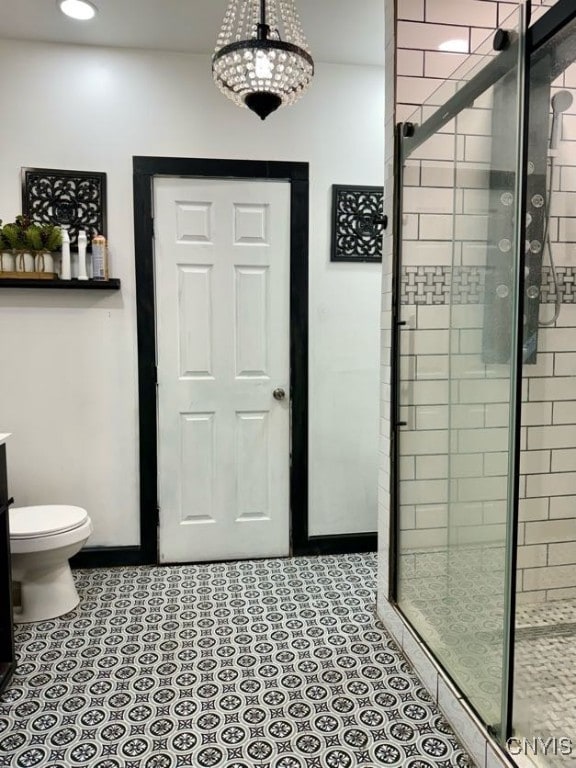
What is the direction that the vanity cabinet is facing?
to the viewer's right

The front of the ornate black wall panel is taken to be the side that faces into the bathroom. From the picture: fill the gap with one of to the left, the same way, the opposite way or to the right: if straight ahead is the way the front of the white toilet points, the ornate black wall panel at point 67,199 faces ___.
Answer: to the right

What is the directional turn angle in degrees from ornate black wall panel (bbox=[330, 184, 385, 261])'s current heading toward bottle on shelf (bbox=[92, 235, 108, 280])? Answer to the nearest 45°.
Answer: approximately 90° to its right

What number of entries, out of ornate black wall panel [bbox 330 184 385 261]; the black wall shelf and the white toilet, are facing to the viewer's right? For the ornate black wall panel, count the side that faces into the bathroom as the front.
1

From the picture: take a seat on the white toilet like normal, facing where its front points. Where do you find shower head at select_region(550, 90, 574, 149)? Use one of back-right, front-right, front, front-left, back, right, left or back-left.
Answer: front-right

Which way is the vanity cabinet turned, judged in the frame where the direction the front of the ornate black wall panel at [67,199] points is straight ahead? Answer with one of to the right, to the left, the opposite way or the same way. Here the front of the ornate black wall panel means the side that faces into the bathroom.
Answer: to the left

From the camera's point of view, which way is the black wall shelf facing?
toward the camera

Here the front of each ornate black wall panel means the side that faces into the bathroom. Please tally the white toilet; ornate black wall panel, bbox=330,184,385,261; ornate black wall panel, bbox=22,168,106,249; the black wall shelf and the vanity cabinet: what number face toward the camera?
3

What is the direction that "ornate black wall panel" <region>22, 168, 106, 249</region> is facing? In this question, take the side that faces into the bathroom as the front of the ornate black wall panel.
toward the camera

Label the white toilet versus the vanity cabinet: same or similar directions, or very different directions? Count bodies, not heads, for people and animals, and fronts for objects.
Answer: same or similar directions

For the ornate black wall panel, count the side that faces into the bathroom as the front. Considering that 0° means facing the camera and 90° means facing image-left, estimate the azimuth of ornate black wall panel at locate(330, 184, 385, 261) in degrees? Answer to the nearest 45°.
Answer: approximately 0°

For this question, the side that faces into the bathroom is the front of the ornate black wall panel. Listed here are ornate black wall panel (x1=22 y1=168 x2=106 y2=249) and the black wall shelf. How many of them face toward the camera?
2

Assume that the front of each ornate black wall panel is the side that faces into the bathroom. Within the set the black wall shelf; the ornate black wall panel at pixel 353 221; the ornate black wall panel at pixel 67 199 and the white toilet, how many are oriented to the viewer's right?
1

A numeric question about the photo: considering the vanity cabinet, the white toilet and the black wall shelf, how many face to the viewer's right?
2
